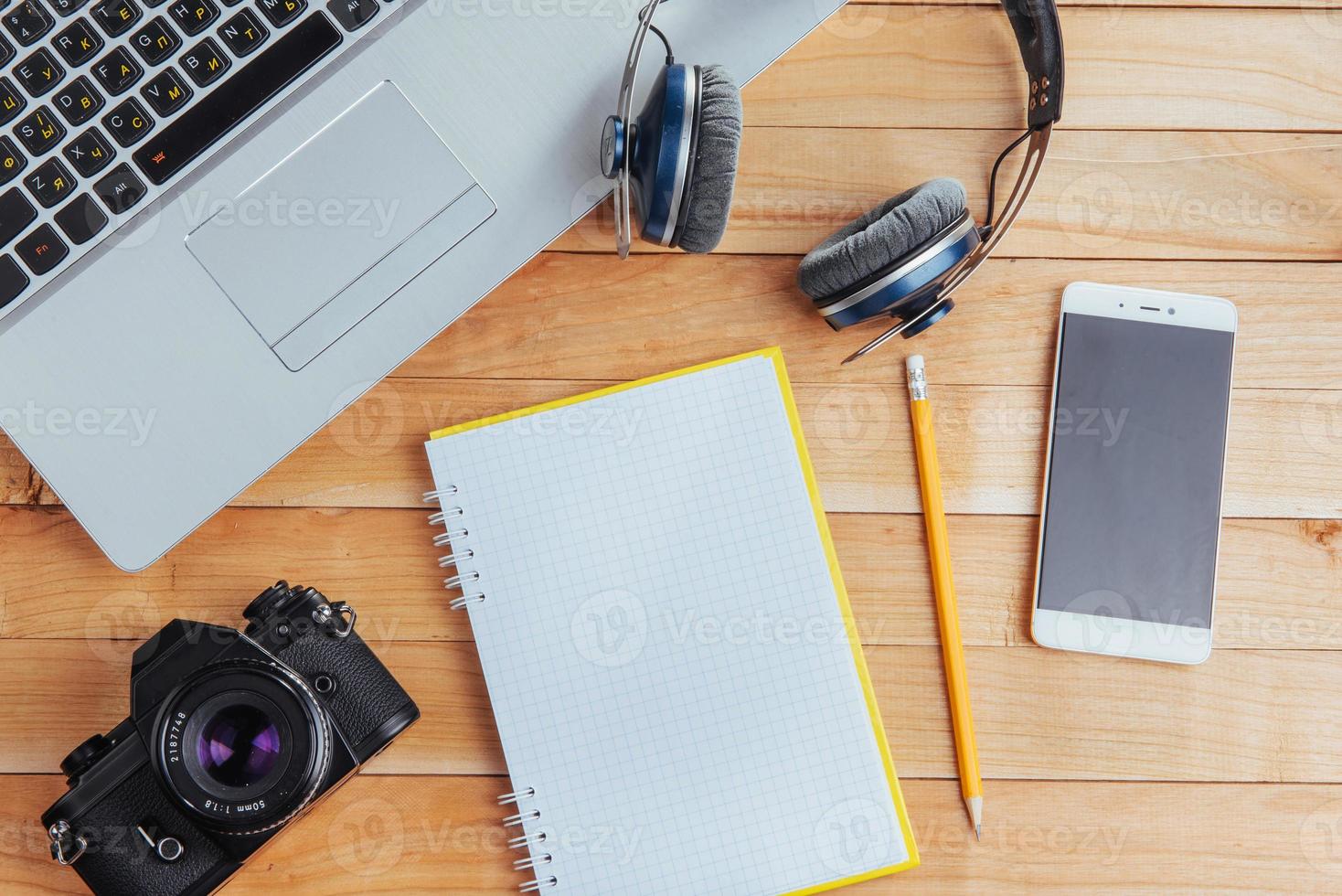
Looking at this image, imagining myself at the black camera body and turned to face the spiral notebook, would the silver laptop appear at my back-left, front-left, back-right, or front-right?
front-left

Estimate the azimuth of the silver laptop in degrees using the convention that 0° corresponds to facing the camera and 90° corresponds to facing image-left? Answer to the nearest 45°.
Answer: approximately 315°
